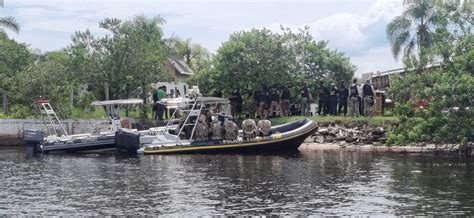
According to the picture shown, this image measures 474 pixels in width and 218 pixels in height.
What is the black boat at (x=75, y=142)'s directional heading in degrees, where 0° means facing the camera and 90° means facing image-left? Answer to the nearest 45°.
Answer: approximately 270°

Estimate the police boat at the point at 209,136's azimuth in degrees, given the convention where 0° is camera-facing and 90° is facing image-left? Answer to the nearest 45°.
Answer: approximately 270°

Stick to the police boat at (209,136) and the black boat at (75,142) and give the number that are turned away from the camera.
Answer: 0
